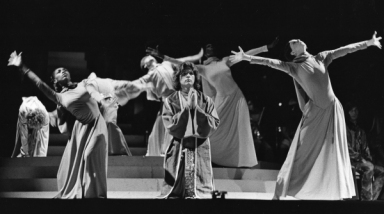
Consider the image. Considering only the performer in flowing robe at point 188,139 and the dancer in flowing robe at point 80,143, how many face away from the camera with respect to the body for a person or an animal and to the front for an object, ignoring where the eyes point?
0

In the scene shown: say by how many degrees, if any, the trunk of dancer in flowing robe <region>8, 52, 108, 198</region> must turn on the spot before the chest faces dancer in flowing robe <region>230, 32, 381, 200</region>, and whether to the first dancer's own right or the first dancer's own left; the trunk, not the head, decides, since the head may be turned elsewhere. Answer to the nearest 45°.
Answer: approximately 45° to the first dancer's own left

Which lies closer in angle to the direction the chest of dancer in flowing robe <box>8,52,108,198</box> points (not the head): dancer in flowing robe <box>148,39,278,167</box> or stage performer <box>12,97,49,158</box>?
the dancer in flowing robe

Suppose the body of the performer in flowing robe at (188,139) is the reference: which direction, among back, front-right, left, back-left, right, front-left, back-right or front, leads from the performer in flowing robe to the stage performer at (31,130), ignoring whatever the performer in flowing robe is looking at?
back-right

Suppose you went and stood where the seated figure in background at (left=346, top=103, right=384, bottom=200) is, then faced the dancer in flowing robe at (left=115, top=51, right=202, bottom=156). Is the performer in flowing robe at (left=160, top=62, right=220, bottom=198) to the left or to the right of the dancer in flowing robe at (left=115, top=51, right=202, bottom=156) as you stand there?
left

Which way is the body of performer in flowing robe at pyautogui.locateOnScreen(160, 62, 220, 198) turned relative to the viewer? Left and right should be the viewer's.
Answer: facing the viewer

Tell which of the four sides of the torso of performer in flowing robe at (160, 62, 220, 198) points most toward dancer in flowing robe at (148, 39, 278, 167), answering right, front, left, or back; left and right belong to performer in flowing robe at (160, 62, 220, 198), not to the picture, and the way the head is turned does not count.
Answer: back

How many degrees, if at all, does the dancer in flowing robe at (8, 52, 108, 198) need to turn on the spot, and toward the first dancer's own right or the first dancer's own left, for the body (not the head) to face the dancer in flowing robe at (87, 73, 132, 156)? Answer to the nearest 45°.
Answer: approximately 135° to the first dancer's own left

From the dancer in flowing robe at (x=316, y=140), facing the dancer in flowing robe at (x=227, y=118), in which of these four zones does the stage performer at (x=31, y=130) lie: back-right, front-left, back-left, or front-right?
front-left
